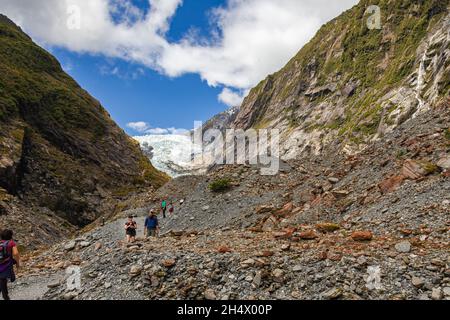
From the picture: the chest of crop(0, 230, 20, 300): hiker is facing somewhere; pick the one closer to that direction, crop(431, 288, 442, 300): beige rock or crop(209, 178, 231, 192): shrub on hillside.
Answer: the shrub on hillside

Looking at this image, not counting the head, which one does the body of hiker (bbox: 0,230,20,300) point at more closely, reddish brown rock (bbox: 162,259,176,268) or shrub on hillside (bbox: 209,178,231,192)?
the shrub on hillside

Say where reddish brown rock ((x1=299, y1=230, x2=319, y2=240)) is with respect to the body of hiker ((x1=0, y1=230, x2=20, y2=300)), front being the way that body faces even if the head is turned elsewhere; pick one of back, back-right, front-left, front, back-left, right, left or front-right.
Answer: front-right

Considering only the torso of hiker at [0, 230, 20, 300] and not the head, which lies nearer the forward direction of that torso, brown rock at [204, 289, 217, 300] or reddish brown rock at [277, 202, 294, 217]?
the reddish brown rock

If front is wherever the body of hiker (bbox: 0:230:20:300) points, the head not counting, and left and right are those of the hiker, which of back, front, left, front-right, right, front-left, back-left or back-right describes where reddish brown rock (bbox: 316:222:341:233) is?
front-right

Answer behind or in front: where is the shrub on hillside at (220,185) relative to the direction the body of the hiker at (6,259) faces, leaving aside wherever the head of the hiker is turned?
in front

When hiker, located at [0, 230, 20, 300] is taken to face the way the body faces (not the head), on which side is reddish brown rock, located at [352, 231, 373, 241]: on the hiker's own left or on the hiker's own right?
on the hiker's own right

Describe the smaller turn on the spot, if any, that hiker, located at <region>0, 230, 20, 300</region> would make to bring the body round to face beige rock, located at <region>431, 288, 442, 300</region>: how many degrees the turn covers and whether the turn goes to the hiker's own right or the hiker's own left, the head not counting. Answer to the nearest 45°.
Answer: approximately 90° to the hiker's own right

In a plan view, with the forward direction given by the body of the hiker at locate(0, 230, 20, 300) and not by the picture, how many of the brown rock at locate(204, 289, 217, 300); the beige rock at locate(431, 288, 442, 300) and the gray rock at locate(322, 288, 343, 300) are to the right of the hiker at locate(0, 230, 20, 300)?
3

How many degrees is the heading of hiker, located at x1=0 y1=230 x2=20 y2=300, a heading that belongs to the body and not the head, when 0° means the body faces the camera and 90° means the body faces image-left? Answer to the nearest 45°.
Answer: approximately 225°

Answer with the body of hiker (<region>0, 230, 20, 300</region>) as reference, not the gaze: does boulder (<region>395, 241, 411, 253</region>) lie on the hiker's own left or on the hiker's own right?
on the hiker's own right

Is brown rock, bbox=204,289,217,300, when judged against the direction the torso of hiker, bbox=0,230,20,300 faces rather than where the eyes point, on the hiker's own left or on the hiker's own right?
on the hiker's own right

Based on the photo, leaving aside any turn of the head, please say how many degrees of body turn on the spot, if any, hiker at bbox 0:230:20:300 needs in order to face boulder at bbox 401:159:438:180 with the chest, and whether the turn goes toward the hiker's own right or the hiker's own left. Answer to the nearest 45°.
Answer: approximately 45° to the hiker's own right
